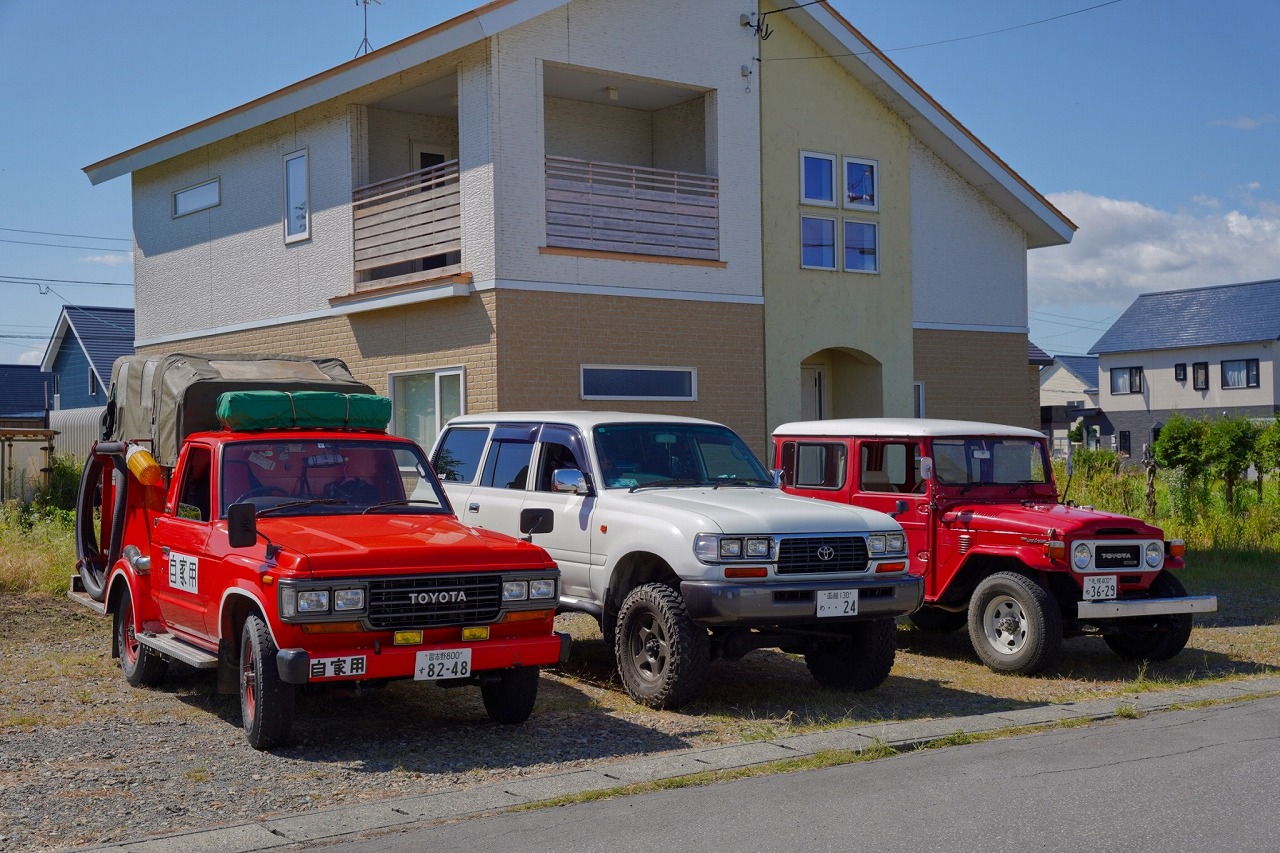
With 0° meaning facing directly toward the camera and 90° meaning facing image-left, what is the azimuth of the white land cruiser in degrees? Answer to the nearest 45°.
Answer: approximately 315°

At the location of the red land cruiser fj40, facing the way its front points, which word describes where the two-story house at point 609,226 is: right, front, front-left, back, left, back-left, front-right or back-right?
back

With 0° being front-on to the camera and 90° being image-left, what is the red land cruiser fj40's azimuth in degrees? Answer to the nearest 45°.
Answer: approximately 315°

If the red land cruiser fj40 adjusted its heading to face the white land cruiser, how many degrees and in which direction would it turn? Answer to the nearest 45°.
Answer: approximately 90° to its right

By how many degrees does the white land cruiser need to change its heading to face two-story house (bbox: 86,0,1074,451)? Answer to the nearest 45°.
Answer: approximately 135° to its left

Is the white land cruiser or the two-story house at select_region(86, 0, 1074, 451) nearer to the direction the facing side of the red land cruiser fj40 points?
the white land cruiser

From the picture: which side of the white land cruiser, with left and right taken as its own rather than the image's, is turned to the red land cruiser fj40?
left

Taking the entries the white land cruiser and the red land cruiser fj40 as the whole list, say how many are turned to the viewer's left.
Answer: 0

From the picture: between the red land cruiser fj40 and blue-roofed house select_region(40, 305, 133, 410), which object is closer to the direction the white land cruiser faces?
the red land cruiser fj40

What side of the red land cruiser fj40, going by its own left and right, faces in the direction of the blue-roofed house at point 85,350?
back
